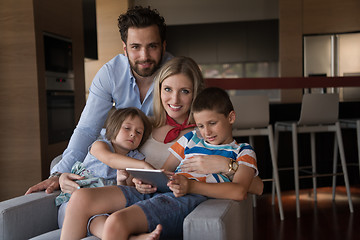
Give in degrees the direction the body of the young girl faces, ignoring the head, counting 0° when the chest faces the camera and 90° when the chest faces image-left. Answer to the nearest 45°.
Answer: approximately 315°

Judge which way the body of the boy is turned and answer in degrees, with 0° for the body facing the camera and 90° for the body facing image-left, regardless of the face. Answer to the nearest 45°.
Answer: approximately 45°

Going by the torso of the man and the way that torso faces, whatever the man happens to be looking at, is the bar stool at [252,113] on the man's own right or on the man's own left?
on the man's own left

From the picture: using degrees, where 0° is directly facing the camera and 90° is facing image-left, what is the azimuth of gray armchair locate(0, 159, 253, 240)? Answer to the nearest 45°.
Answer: approximately 45°

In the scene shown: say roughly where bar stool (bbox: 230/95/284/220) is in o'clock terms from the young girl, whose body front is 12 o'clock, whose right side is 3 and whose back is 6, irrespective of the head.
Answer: The bar stool is roughly at 9 o'clock from the young girl.

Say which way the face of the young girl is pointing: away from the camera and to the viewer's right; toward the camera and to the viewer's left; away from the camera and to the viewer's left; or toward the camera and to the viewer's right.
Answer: toward the camera and to the viewer's right
